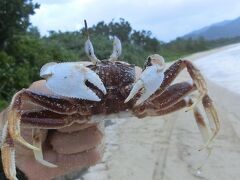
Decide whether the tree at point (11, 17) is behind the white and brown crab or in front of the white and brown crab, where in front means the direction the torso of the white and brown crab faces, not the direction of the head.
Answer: behind

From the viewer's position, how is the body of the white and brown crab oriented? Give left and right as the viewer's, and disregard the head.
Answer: facing the viewer
